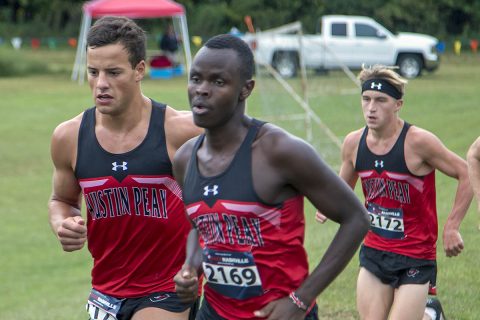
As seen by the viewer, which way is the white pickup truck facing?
to the viewer's right
